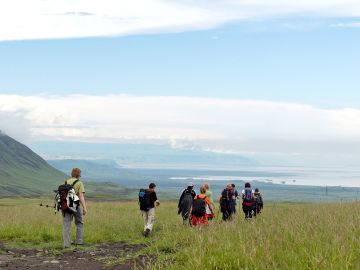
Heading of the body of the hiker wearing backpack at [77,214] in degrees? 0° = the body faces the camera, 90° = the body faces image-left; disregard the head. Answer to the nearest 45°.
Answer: approximately 225°

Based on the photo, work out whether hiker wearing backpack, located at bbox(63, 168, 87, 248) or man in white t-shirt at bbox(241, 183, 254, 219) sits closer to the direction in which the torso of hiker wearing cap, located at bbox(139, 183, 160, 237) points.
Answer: the man in white t-shirt

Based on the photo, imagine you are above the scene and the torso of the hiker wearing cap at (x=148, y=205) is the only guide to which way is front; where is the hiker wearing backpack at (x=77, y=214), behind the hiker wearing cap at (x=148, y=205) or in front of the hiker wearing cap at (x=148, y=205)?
behind

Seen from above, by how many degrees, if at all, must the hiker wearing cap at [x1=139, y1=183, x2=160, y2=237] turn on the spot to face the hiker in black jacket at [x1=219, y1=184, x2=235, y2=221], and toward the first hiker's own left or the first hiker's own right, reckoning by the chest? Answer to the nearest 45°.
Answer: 0° — they already face them

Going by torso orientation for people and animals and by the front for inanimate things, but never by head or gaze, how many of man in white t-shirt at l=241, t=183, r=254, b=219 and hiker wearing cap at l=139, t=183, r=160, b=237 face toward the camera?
0

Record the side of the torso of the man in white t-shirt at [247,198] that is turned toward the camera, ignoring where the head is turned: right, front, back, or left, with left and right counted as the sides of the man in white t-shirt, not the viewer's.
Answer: back

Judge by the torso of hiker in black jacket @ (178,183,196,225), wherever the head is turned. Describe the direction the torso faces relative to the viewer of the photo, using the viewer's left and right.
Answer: facing away from the viewer and to the right of the viewer

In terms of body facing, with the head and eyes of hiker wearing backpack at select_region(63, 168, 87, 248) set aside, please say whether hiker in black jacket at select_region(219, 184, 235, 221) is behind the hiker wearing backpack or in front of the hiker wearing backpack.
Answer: in front

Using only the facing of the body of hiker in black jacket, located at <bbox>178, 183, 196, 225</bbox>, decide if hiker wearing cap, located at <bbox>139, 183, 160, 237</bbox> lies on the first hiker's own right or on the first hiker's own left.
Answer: on the first hiker's own left
